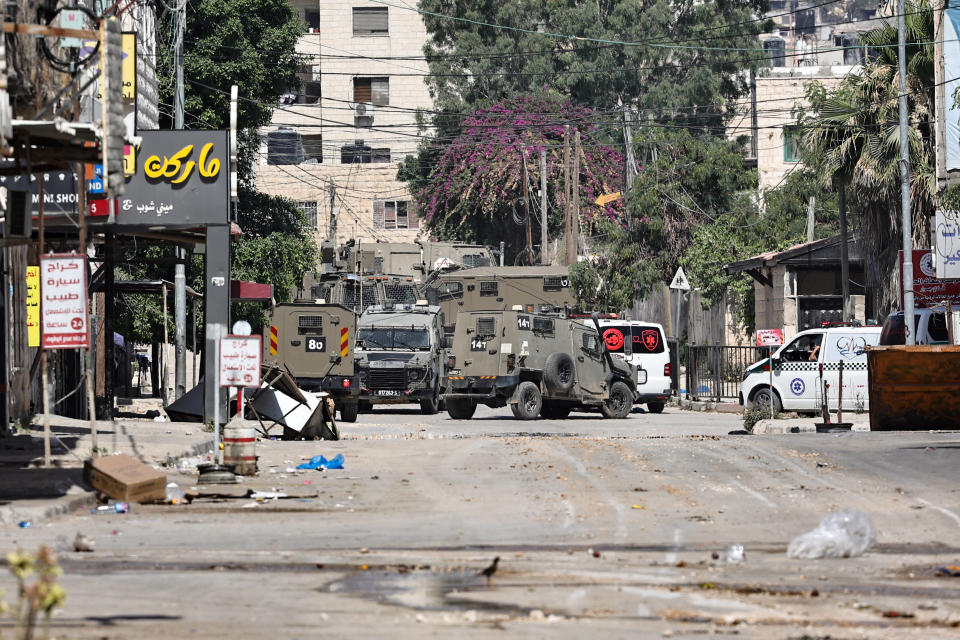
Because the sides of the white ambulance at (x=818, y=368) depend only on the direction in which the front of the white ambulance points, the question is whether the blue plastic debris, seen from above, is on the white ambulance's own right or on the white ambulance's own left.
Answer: on the white ambulance's own left

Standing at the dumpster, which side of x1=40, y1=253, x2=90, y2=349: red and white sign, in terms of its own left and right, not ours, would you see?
left

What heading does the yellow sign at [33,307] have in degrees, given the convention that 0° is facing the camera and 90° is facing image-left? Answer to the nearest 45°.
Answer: approximately 0°

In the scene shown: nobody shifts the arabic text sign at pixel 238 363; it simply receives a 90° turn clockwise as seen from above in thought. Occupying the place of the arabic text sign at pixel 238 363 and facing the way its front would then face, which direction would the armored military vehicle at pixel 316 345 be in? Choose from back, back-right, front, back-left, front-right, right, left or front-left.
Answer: right

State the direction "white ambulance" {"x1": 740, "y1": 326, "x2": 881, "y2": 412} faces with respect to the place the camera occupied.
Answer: facing to the left of the viewer

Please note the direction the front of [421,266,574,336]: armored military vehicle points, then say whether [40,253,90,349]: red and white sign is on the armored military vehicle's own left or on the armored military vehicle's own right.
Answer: on the armored military vehicle's own left

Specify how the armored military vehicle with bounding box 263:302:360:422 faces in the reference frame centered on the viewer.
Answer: facing away from the viewer

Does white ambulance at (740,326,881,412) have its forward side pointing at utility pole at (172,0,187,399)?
yes

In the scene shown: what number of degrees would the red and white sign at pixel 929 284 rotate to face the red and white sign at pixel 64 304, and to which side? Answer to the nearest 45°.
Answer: approximately 45° to its right
